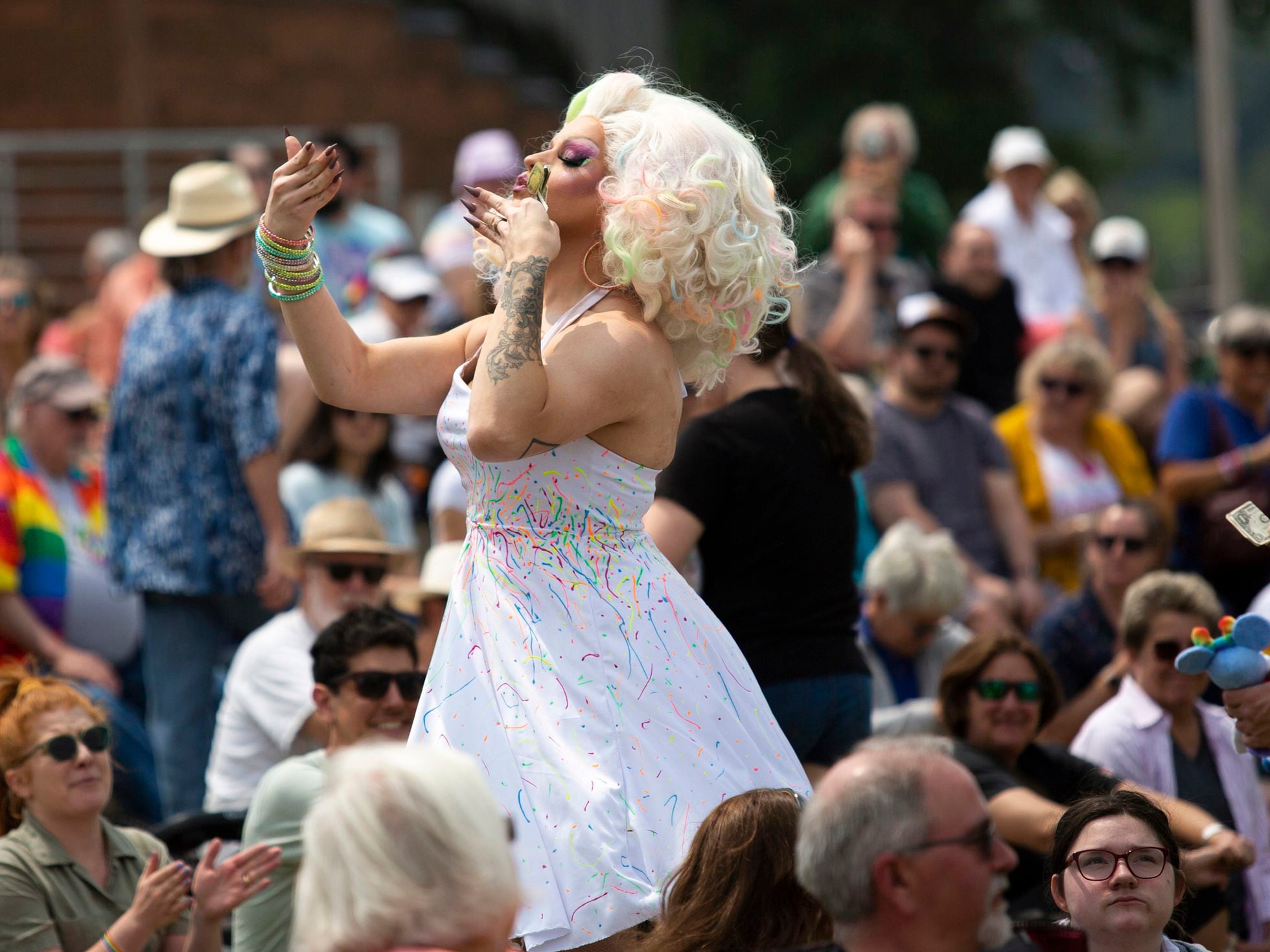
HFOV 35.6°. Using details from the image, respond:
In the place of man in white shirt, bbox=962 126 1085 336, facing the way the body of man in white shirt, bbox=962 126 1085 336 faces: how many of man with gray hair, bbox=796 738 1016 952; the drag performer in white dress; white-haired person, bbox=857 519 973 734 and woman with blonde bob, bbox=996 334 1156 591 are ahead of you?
4

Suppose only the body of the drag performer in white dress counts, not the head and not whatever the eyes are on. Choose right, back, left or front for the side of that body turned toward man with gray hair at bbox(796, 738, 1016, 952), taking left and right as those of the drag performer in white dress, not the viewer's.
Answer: left

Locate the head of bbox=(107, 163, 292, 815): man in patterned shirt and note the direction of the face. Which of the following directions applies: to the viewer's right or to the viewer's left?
to the viewer's left

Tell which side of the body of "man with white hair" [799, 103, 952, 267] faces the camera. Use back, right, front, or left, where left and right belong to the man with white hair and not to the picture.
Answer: front

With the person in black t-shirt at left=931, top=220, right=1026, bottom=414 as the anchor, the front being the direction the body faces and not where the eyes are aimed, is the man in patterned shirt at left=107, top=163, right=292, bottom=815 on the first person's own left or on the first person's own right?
on the first person's own right

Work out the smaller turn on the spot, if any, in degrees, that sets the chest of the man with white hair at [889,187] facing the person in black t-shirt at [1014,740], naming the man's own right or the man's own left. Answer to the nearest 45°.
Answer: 0° — they already face them

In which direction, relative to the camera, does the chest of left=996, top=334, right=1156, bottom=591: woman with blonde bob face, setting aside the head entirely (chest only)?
toward the camera

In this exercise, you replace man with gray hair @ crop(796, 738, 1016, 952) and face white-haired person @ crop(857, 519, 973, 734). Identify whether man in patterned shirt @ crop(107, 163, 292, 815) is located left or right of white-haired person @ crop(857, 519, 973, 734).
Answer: left

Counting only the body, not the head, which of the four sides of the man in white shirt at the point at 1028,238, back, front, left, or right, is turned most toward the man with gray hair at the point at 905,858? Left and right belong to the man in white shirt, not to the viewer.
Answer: front

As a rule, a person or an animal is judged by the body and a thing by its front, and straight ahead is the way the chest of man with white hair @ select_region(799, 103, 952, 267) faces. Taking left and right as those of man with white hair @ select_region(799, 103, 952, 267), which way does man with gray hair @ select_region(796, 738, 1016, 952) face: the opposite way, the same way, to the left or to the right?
to the left

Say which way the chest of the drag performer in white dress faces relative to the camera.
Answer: to the viewer's left

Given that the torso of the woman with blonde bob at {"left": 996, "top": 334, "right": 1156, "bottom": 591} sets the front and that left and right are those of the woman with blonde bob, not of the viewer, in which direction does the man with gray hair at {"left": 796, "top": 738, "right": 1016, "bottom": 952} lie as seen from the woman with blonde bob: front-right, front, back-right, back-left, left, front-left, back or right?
front

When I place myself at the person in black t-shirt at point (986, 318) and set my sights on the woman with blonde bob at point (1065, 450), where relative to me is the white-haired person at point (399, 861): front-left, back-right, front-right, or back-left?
front-right

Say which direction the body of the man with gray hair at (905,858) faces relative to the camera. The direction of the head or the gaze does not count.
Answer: to the viewer's right

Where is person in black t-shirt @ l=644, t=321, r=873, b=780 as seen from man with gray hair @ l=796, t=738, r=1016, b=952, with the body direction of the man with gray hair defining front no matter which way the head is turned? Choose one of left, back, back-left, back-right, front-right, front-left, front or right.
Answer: left

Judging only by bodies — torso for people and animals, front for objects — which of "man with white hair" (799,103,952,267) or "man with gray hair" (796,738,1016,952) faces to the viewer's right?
"man with gray hair" (796,738,1016,952)

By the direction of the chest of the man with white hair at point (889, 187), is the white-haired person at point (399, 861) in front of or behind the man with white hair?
in front

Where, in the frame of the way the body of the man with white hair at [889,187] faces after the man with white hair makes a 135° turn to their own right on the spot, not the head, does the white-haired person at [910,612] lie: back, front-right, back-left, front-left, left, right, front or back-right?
back-left

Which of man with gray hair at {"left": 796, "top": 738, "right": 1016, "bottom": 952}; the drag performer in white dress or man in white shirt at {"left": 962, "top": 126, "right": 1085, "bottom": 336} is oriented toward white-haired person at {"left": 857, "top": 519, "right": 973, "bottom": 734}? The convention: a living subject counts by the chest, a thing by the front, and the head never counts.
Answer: the man in white shirt
